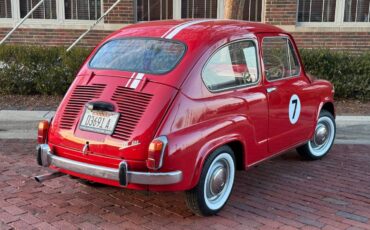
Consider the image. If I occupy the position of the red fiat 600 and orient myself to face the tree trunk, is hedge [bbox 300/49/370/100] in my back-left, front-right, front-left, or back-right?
front-right

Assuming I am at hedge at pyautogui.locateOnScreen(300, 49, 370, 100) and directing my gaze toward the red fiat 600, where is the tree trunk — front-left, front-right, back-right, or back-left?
front-right

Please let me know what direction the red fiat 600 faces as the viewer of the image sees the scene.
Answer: facing away from the viewer and to the right of the viewer

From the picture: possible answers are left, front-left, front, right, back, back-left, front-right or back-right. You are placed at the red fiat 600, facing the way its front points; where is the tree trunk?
front-left

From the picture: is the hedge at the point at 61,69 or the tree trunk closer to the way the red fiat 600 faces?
the tree trunk

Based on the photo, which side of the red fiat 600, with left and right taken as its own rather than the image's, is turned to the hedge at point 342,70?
front

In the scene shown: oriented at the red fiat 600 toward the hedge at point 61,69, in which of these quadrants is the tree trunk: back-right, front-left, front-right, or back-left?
front-right
